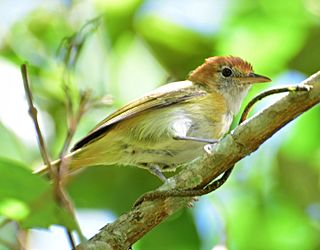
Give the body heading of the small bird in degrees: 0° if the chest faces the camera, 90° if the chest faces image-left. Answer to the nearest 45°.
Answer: approximately 270°
